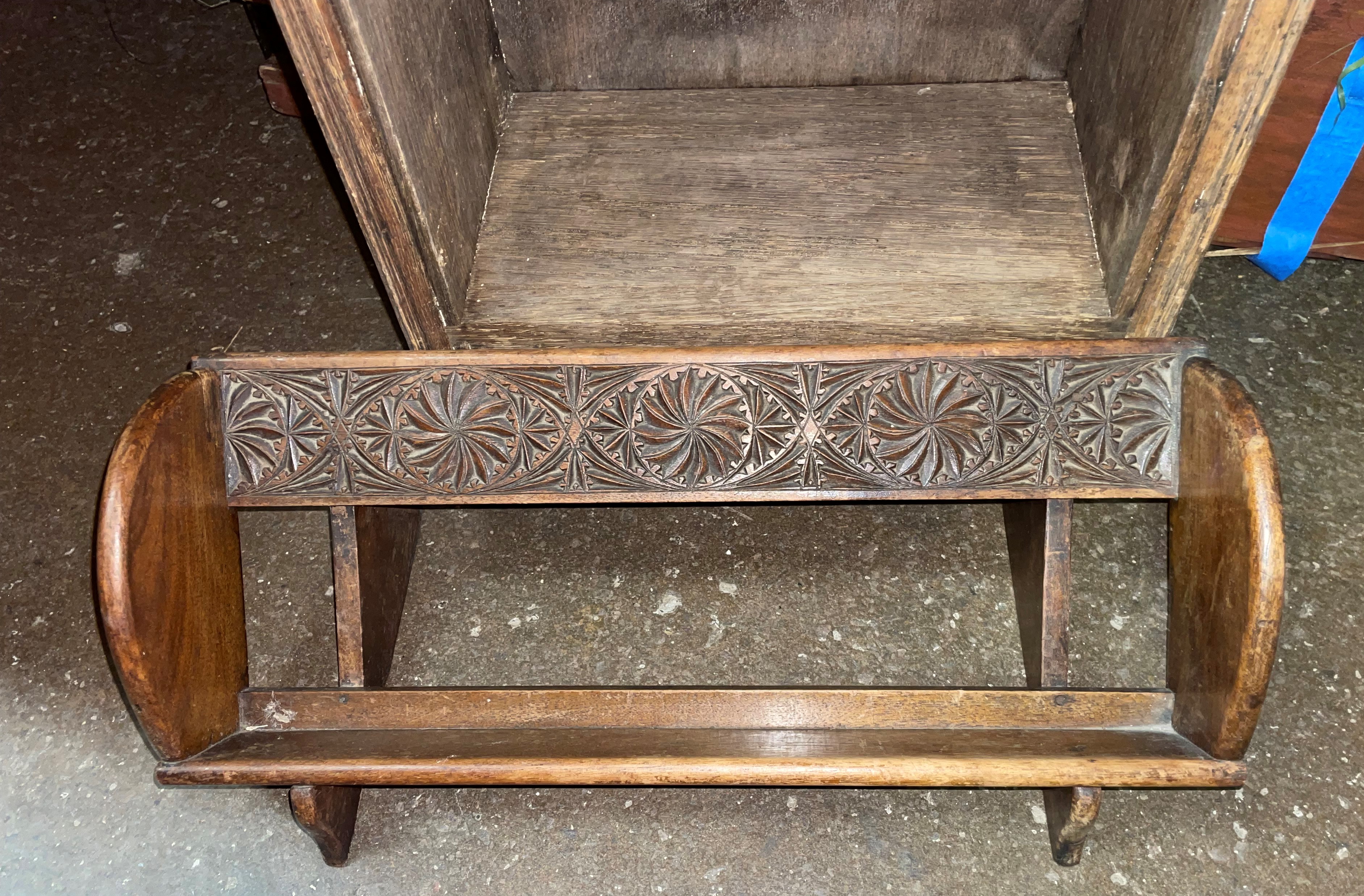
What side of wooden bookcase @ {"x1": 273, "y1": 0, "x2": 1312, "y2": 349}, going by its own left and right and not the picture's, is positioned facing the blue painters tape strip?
left

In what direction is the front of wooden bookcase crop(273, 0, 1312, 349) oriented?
toward the camera

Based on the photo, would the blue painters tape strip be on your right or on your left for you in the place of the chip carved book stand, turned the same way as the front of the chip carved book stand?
on your left
